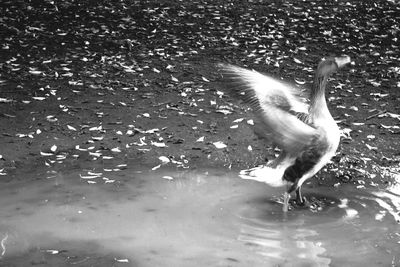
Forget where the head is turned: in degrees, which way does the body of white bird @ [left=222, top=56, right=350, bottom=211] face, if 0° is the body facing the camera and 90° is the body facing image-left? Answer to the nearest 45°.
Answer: approximately 270°
